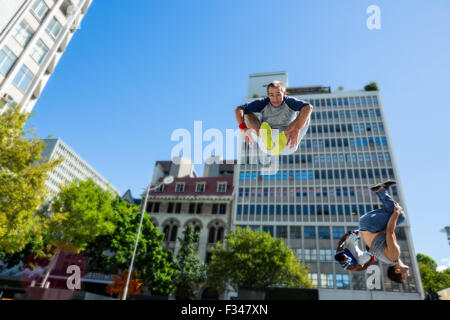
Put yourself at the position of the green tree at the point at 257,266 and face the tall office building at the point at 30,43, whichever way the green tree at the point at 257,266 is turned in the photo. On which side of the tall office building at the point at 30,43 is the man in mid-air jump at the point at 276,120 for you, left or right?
left

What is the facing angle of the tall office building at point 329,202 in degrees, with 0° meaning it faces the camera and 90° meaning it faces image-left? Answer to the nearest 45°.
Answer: approximately 0°

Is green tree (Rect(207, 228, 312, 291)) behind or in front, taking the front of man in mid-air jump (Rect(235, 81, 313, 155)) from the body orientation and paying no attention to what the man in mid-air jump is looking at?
behind

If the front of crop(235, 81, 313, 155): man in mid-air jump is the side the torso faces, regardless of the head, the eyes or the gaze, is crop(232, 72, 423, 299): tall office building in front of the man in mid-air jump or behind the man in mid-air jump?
behind

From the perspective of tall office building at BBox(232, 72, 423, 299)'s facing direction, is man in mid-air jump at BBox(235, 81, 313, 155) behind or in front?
in front

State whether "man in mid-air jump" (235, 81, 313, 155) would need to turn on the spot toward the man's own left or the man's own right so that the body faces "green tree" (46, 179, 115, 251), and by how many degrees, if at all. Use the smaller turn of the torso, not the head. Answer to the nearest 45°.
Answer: approximately 135° to the man's own right

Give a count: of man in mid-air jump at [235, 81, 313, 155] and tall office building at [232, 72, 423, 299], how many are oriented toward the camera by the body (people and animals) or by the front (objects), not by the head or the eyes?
2

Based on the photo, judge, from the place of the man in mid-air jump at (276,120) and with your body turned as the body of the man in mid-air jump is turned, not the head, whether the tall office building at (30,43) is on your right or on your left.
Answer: on your right

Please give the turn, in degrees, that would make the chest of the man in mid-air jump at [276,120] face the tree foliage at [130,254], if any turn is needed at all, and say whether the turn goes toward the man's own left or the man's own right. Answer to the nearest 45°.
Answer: approximately 135° to the man's own right
